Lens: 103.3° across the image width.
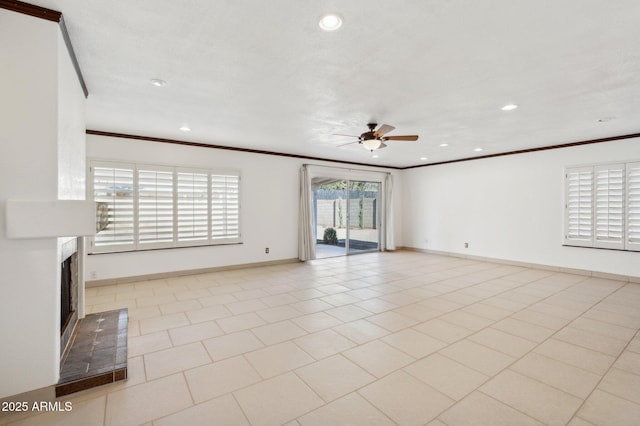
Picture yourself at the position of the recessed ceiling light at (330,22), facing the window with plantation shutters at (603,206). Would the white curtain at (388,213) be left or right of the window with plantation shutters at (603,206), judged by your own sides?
left

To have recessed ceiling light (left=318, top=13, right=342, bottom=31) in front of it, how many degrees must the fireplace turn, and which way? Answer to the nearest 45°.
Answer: approximately 45° to its right

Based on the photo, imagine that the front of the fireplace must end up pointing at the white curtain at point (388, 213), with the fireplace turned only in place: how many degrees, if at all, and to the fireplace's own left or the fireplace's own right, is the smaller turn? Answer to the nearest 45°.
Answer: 0° — it already faces it

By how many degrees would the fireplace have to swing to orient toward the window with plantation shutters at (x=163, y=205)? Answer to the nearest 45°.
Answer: approximately 45° to its left

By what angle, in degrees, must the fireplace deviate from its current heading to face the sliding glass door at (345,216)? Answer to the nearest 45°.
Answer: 0° — it already faces it

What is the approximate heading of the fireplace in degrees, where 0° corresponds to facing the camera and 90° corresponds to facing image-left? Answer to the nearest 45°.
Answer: approximately 270°

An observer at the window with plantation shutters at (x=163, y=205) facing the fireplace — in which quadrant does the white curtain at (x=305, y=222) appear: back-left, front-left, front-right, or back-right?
back-left
